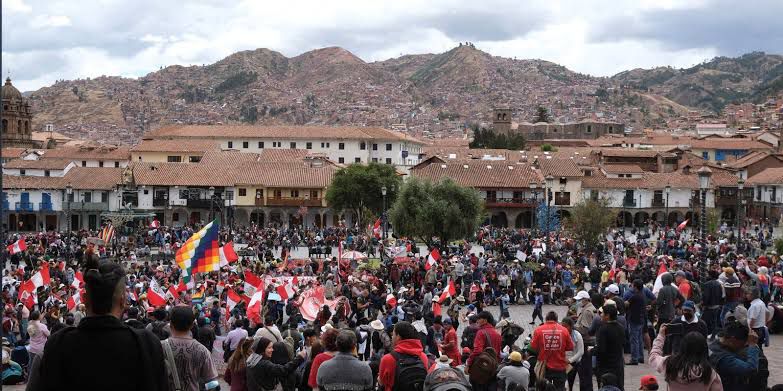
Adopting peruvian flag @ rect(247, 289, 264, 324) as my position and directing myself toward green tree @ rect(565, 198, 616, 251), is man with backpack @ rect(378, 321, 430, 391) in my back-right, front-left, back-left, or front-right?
back-right

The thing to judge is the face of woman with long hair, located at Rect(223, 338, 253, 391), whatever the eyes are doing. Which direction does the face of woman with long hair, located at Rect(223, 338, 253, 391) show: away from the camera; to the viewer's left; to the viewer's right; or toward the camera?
away from the camera

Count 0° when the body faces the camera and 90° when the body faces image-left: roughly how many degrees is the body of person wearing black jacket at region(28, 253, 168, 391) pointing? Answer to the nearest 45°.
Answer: approximately 180°

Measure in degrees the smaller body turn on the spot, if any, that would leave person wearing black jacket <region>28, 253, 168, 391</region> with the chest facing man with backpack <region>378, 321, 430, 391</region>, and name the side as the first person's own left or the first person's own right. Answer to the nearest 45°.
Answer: approximately 45° to the first person's own right

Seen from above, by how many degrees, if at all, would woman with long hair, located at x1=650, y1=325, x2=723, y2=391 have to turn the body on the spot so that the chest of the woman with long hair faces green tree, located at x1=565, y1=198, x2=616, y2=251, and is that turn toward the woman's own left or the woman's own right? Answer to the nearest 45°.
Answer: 0° — they already face it

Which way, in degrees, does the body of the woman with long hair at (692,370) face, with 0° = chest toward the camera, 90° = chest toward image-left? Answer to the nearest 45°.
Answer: approximately 180°

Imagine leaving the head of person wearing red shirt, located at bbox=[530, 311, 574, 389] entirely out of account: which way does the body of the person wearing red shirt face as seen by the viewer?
away from the camera

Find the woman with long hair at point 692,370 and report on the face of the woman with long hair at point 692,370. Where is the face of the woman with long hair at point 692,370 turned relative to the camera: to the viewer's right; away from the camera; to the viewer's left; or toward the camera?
away from the camera
